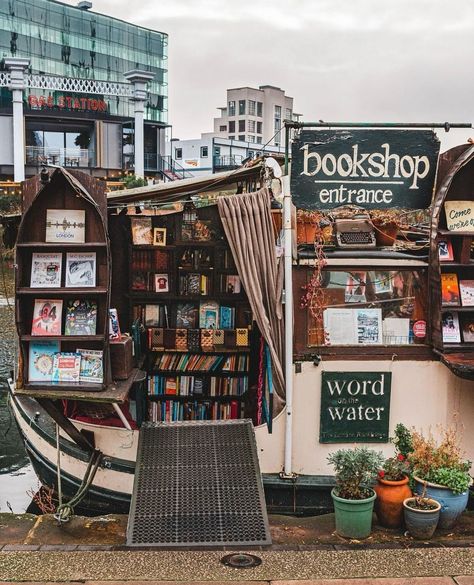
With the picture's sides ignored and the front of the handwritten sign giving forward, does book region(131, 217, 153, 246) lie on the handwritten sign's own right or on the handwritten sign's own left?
on the handwritten sign's own right

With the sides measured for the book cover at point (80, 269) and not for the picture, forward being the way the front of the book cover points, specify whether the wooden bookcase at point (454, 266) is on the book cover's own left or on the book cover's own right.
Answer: on the book cover's own left

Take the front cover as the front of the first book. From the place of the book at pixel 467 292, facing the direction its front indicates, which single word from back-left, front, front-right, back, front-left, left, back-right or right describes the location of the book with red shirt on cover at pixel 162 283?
right

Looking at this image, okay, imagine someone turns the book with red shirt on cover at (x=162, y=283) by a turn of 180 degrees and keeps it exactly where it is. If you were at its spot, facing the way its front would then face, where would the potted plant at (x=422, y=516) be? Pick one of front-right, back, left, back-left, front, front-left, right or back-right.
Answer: back-right

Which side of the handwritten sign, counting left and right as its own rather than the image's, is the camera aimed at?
front

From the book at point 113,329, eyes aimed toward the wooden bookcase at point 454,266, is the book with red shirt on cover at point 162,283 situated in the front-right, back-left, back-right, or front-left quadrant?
front-left

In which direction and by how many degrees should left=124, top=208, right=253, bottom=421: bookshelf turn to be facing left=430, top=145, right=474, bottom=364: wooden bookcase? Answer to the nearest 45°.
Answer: approximately 45° to its left

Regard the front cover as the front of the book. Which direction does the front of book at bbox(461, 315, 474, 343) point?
toward the camera

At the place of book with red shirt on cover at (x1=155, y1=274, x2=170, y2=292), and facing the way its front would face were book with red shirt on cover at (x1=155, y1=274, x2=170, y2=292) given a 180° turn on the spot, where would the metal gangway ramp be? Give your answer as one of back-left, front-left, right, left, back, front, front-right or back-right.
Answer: back

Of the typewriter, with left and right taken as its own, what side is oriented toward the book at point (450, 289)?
left

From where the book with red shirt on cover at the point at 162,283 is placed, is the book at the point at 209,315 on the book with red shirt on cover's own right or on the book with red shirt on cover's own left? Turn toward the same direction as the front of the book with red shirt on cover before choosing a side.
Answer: on the book with red shirt on cover's own left

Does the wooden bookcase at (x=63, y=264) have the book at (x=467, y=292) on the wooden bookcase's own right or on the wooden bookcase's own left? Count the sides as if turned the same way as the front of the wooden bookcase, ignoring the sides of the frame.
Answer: on the wooden bookcase's own left

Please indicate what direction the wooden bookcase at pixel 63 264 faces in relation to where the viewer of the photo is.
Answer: facing the viewer
